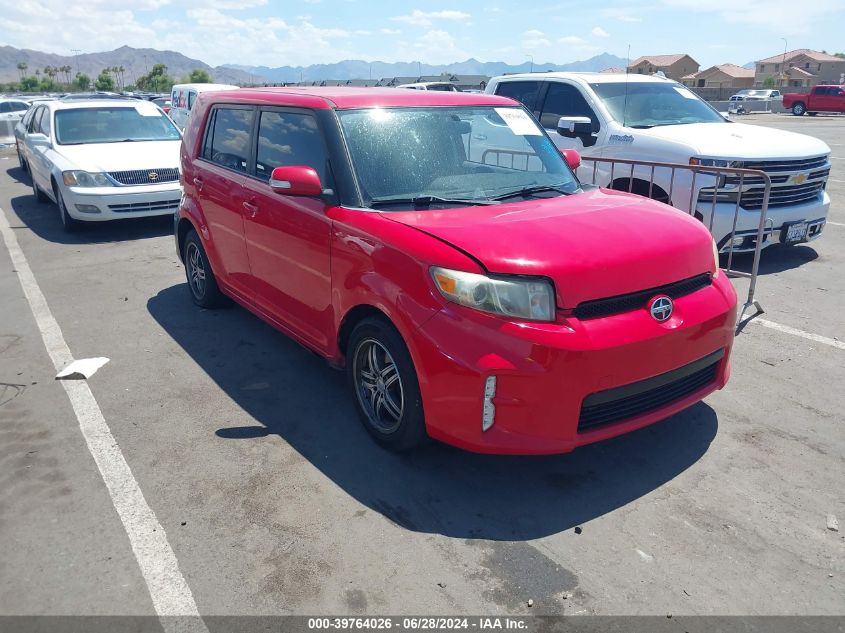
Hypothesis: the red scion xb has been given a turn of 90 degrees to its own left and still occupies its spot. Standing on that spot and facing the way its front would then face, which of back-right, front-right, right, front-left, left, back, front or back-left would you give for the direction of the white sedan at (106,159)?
left

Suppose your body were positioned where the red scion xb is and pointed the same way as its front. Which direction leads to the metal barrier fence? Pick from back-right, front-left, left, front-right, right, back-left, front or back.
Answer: left

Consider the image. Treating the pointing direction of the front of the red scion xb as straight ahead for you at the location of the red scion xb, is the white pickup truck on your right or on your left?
on your left

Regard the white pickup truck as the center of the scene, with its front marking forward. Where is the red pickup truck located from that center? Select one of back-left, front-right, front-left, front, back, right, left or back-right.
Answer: back-left

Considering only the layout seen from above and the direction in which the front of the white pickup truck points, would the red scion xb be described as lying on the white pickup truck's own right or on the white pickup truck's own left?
on the white pickup truck's own right

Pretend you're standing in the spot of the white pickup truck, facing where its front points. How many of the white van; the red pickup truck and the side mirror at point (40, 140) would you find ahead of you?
0

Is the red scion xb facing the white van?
no

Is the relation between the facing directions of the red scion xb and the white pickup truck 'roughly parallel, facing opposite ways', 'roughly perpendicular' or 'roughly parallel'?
roughly parallel

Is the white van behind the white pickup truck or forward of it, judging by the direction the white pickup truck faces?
behind

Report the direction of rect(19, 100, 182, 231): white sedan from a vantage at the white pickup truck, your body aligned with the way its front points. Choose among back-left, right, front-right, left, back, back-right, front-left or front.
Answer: back-right

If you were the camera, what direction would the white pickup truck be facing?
facing the viewer and to the right of the viewer

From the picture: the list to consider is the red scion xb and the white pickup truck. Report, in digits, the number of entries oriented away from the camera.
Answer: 0

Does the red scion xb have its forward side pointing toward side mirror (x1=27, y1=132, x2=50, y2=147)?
no
